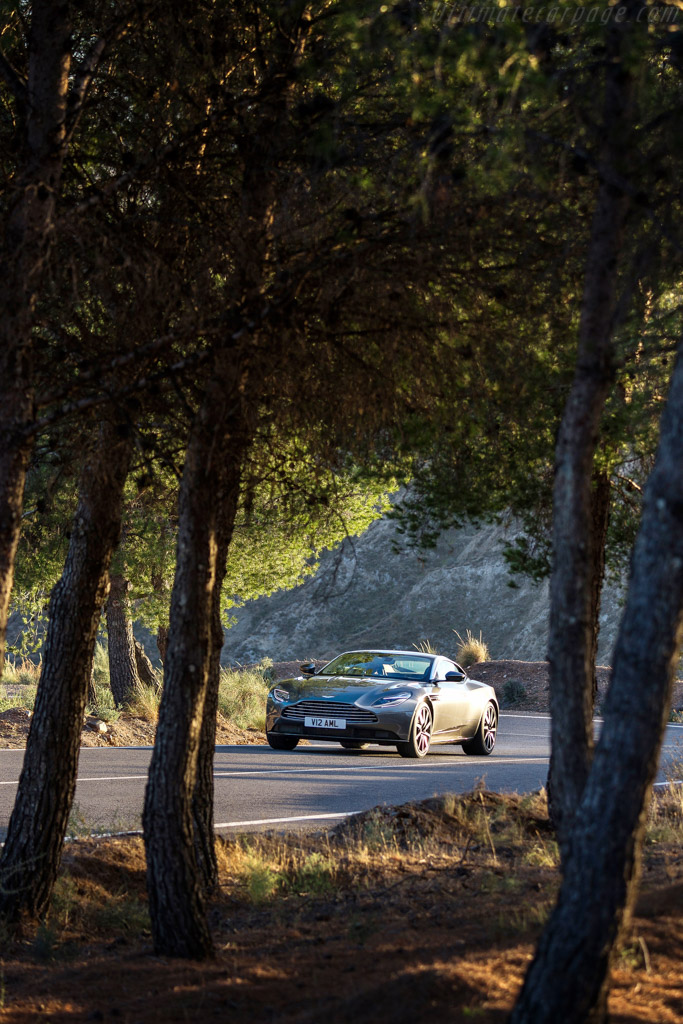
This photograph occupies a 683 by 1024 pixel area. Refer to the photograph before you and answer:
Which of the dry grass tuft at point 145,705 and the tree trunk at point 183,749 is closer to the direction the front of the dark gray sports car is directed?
the tree trunk

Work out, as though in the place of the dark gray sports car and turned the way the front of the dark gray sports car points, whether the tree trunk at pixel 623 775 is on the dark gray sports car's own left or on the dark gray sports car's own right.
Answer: on the dark gray sports car's own left

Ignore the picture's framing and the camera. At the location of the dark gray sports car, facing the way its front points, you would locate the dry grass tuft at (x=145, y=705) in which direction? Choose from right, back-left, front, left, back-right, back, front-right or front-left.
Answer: right

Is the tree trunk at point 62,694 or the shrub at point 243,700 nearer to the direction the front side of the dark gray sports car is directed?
the tree trunk

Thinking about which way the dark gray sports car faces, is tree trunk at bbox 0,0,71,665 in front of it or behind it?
in front

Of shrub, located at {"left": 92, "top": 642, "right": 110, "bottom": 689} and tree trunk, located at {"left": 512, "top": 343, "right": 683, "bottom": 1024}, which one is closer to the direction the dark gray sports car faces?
the tree trunk

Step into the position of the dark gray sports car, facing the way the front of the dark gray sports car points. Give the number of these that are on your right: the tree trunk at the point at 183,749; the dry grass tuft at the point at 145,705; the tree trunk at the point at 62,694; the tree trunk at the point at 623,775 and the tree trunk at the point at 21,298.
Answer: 1

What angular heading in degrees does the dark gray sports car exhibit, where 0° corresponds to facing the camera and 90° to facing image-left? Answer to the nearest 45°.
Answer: approximately 45°

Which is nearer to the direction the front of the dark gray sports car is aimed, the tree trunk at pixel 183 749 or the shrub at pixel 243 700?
the tree trunk
